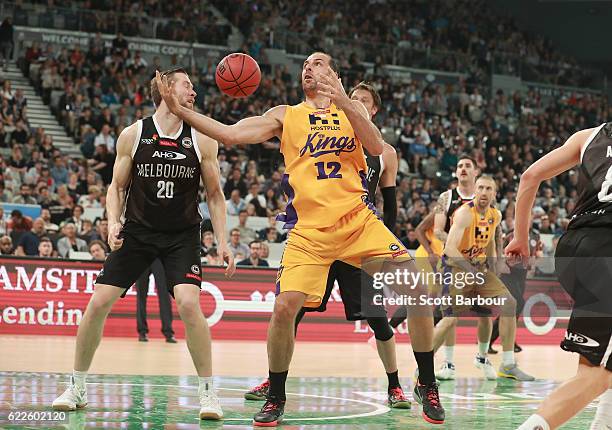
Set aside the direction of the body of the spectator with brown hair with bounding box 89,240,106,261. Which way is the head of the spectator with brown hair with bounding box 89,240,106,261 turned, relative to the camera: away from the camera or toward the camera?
toward the camera

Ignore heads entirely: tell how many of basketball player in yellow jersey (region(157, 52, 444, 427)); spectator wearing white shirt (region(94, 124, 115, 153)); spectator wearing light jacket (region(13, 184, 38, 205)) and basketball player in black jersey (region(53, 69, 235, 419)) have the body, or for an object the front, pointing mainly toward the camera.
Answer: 4

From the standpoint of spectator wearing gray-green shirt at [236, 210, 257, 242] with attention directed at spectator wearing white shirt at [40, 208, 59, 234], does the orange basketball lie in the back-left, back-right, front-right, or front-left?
front-left

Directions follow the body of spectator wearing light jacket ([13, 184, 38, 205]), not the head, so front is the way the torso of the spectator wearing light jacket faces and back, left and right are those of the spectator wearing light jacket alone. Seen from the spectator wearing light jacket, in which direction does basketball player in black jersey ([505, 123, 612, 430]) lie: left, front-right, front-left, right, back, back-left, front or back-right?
front

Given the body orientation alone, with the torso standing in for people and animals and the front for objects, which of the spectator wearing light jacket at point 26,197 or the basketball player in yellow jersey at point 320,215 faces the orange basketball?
the spectator wearing light jacket

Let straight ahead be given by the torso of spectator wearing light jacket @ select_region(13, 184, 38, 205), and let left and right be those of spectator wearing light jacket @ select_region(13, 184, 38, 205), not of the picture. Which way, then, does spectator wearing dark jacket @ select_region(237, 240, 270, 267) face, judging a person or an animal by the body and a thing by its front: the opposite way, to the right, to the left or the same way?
the same way

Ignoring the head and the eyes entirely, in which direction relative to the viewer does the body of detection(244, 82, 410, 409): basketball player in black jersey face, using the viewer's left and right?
facing the viewer and to the left of the viewer

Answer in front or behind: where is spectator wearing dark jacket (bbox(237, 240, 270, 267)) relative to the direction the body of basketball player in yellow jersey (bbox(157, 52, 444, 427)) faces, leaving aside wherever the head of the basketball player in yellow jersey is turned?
behind

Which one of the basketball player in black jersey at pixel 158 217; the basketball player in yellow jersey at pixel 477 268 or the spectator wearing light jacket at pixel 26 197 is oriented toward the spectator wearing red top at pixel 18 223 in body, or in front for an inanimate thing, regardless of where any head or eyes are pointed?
the spectator wearing light jacket at pixel 26 197

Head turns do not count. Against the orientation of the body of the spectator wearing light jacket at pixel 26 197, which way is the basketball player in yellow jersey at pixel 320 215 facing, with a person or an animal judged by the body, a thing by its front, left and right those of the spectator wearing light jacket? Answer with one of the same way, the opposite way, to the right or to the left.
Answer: the same way

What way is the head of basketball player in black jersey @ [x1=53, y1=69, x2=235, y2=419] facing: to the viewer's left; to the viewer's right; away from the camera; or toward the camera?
to the viewer's right

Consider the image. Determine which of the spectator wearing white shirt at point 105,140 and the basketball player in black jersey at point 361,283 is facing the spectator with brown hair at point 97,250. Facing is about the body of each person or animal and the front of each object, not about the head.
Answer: the spectator wearing white shirt at point 105,140

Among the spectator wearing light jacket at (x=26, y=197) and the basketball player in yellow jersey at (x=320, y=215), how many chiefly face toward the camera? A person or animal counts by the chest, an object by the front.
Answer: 2

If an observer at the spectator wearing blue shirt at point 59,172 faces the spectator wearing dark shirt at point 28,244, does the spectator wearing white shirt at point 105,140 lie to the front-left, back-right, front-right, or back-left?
back-left

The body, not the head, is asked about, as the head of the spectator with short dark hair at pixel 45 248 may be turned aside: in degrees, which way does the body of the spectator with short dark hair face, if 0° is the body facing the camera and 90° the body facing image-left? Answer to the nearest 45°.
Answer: approximately 0°

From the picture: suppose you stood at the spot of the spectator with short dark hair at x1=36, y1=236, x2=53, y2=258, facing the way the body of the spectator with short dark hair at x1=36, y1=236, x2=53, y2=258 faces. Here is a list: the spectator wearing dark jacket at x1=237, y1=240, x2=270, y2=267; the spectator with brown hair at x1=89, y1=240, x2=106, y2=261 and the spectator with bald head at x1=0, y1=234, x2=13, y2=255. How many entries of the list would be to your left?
2
